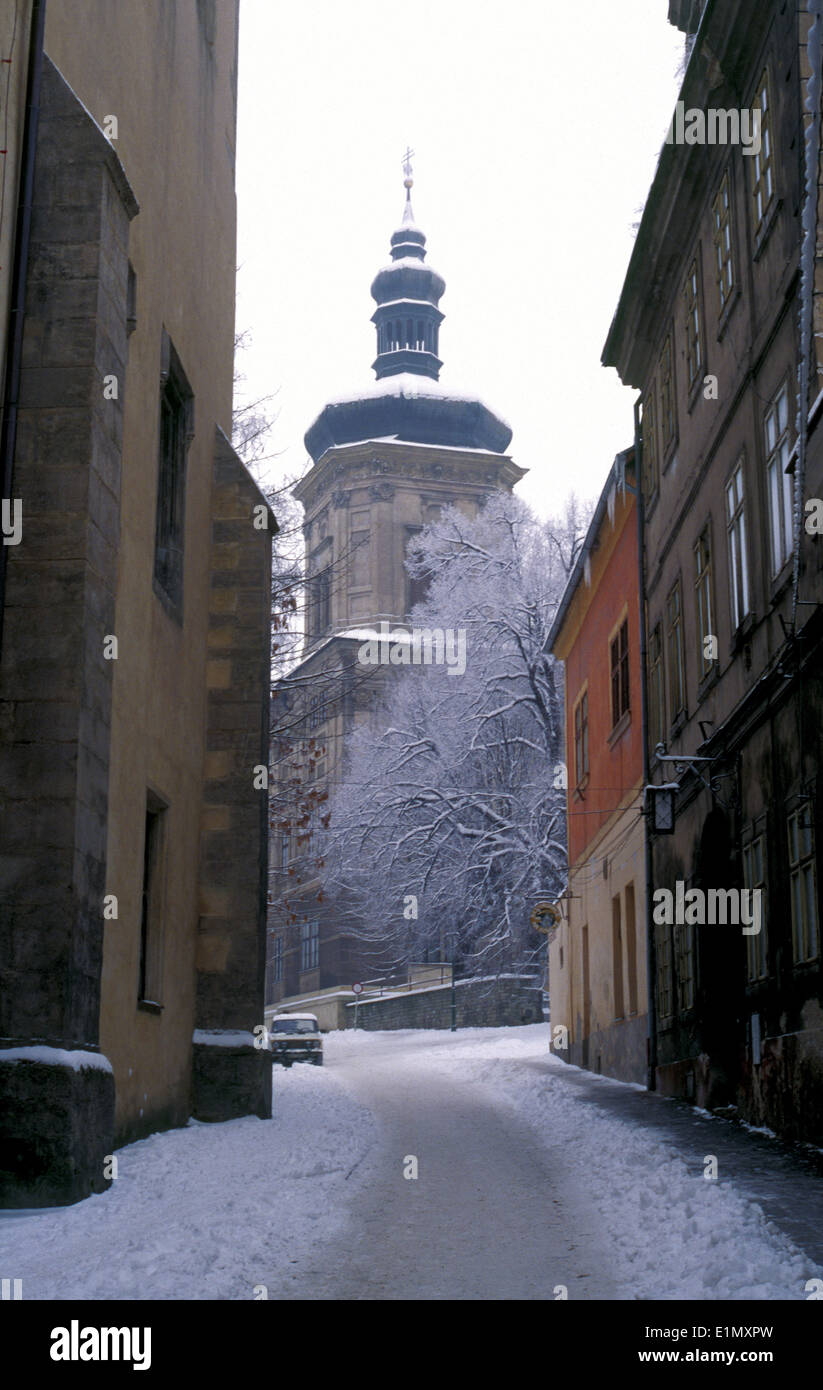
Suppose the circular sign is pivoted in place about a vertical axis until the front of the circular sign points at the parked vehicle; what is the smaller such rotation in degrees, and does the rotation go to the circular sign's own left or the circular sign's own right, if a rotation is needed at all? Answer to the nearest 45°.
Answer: approximately 135° to the circular sign's own right

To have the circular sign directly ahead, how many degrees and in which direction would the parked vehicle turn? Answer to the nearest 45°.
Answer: approximately 45° to its left

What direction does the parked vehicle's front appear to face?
toward the camera

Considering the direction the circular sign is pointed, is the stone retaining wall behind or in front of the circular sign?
behind

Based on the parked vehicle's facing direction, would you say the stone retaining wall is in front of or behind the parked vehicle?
behind

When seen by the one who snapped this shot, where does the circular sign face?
facing the viewer

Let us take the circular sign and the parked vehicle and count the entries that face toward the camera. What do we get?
2

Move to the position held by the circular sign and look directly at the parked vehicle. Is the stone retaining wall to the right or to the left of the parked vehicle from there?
right
